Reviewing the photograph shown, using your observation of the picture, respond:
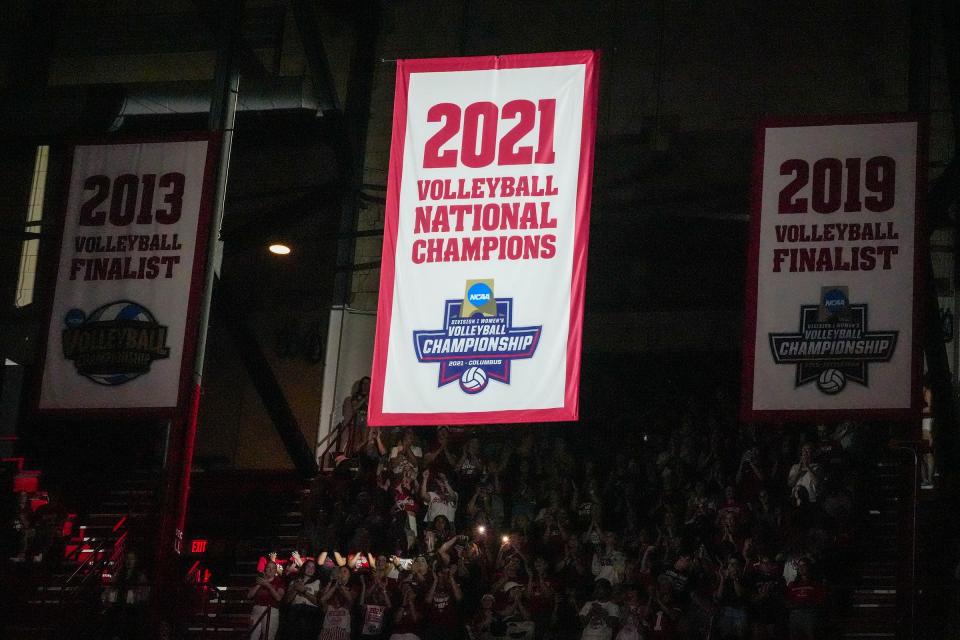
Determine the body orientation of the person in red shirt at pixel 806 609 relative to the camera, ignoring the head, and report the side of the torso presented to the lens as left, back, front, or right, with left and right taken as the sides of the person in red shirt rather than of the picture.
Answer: front

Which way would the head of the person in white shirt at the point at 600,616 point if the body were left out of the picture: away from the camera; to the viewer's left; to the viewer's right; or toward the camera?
toward the camera

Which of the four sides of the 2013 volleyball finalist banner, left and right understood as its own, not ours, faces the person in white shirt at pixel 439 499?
left

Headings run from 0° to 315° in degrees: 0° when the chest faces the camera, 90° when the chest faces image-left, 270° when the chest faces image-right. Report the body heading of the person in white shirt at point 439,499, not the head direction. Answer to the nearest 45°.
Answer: approximately 0°

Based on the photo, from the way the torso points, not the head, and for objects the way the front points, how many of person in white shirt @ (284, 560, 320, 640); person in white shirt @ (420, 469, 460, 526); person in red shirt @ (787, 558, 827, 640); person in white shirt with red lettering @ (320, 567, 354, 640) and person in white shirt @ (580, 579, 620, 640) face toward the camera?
5

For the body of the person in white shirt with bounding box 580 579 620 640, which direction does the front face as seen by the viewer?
toward the camera

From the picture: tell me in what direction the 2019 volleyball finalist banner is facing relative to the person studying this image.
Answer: facing the viewer

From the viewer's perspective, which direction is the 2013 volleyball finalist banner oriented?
toward the camera

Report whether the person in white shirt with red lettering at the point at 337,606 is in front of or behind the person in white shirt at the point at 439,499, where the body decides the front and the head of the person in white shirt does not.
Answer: in front

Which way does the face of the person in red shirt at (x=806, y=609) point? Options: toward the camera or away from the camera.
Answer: toward the camera

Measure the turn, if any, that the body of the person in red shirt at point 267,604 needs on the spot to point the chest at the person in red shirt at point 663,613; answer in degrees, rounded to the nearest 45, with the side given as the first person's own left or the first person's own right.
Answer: approximately 45° to the first person's own left

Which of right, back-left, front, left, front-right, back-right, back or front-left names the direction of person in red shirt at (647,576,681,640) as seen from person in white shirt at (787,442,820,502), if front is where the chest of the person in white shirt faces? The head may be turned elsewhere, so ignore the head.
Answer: front-right

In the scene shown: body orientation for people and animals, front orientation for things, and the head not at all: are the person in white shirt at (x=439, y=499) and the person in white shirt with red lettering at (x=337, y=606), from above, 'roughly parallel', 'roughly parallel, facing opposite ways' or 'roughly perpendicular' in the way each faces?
roughly parallel

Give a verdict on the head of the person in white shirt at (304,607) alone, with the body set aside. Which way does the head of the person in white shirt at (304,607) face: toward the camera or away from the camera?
toward the camera

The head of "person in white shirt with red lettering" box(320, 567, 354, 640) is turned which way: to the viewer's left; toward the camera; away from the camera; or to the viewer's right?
toward the camera

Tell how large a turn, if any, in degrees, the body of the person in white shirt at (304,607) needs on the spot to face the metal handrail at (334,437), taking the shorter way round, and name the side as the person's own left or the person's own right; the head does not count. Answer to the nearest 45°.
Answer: approximately 180°
